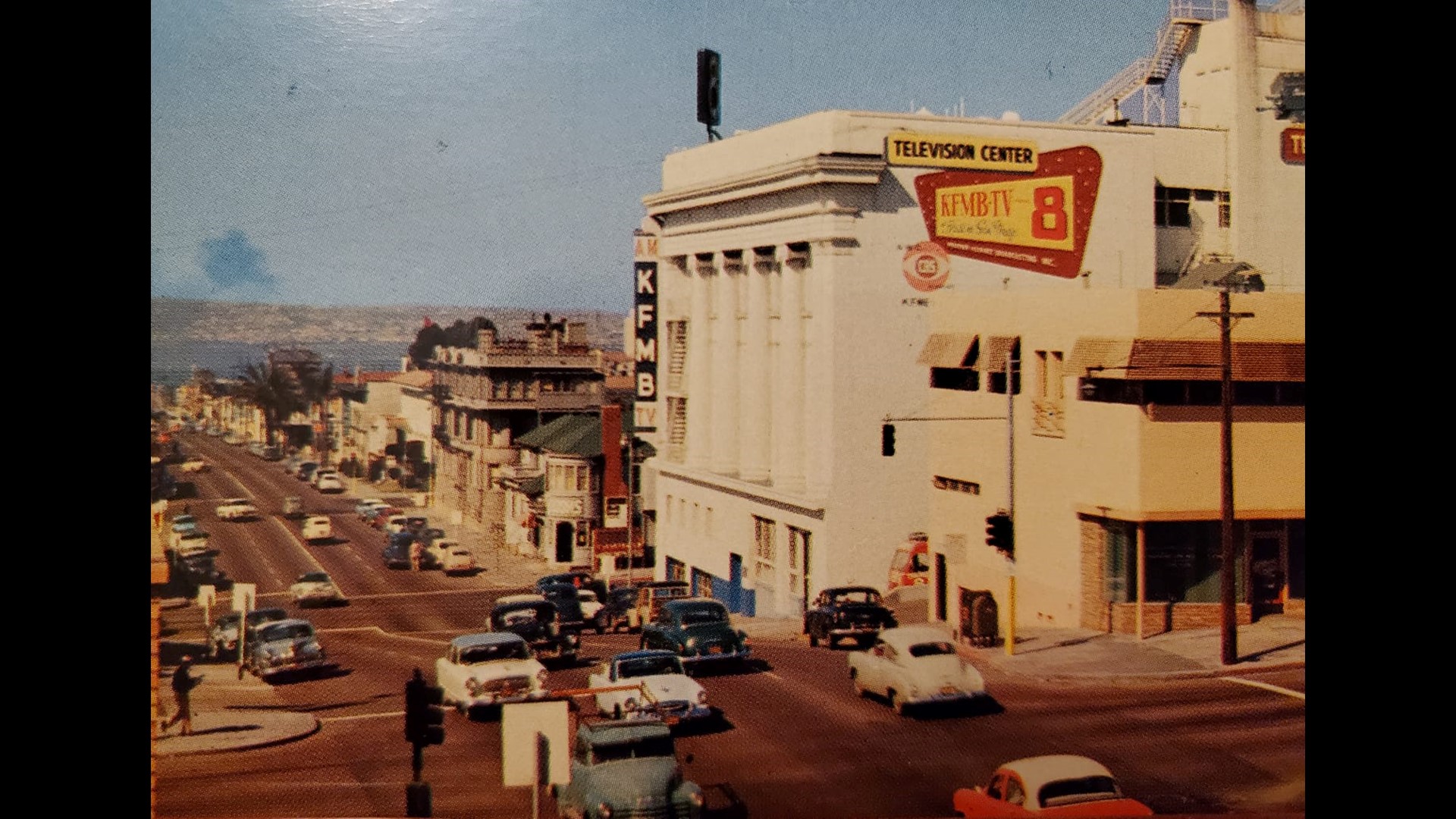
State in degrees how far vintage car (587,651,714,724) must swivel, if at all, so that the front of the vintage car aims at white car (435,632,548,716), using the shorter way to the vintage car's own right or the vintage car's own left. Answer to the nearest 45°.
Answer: approximately 135° to the vintage car's own right

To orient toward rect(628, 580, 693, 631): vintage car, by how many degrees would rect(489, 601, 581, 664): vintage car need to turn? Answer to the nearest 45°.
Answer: approximately 90° to its left

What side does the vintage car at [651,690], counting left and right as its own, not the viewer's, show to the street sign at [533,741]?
front

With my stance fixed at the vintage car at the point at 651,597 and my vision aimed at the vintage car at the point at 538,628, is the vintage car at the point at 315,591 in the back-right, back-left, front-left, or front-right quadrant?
front-right

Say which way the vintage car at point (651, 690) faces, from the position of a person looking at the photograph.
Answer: facing the viewer and to the right of the viewer

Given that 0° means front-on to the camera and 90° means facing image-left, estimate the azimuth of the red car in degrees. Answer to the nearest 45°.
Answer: approximately 135°

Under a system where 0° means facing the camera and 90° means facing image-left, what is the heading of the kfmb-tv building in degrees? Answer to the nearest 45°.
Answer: approximately 45°

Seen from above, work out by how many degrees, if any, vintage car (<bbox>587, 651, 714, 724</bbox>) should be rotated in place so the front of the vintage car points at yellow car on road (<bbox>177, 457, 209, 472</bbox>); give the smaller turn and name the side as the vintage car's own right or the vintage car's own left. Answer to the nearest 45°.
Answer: approximately 135° to the vintage car's own right

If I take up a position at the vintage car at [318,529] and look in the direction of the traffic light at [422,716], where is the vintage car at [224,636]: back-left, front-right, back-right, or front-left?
front-right
